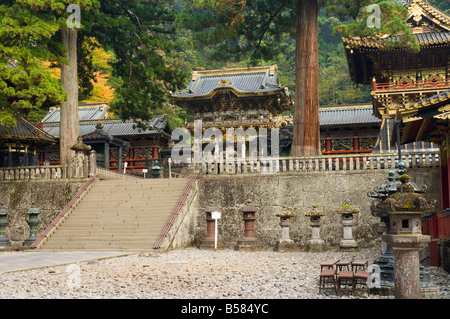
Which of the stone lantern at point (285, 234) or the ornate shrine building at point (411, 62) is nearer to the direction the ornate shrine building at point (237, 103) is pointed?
the stone lantern

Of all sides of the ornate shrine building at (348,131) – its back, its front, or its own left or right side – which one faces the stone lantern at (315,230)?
front

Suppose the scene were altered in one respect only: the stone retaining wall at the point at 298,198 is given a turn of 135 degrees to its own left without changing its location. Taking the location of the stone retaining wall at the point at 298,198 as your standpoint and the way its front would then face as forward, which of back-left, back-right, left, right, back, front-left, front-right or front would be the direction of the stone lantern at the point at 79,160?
back-left

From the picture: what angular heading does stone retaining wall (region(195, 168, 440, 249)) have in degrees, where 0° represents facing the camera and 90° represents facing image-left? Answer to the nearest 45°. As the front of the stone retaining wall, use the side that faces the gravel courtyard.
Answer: approximately 0°

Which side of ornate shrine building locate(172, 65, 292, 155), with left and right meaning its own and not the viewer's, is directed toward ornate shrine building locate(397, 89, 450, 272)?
front

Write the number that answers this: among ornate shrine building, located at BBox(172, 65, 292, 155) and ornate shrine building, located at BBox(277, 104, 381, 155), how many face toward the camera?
2

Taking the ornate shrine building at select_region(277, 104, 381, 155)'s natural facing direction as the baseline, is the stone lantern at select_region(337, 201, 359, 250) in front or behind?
in front

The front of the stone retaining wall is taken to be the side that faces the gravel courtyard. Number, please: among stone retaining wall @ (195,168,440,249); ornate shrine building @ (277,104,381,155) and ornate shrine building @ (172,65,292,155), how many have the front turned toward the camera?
3

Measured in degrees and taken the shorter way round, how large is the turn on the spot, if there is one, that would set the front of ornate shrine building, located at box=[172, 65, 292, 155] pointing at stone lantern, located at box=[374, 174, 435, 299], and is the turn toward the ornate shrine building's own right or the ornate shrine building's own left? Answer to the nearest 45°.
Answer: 0° — it already faces it

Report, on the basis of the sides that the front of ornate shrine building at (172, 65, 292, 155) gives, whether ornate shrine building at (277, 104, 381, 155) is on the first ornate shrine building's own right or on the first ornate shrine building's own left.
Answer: on the first ornate shrine building's own left

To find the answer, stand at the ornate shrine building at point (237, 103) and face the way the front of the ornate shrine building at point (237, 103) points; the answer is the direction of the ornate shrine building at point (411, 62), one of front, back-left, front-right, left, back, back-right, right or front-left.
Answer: front-left

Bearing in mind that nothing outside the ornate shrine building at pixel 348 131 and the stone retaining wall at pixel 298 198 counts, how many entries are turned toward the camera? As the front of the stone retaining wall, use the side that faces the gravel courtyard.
2

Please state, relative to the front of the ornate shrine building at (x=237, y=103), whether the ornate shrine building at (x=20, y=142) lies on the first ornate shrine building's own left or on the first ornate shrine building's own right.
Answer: on the first ornate shrine building's own right
